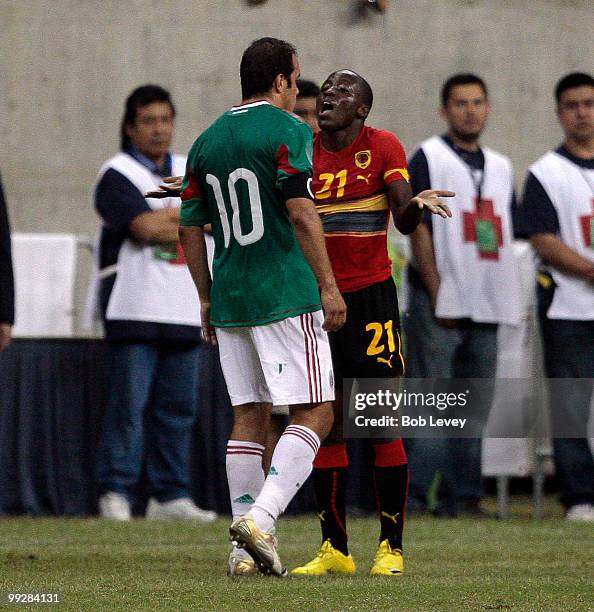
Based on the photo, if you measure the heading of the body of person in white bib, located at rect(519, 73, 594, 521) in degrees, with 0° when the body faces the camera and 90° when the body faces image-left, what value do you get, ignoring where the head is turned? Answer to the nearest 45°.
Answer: approximately 315°

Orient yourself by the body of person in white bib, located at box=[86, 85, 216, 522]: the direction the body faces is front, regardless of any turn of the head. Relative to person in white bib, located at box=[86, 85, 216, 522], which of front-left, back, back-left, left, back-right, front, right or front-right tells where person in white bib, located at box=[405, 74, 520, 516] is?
front-left

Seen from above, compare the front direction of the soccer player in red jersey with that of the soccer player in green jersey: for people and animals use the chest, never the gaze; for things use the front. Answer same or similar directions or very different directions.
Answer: very different directions

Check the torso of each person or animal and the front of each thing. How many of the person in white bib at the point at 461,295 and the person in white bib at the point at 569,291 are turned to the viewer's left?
0

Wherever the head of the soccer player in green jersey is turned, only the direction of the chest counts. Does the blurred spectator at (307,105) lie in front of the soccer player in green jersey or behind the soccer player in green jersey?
in front

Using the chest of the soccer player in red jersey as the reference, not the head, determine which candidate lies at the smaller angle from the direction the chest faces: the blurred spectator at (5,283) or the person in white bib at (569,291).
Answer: the blurred spectator

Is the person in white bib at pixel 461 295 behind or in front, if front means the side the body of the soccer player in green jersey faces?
in front
